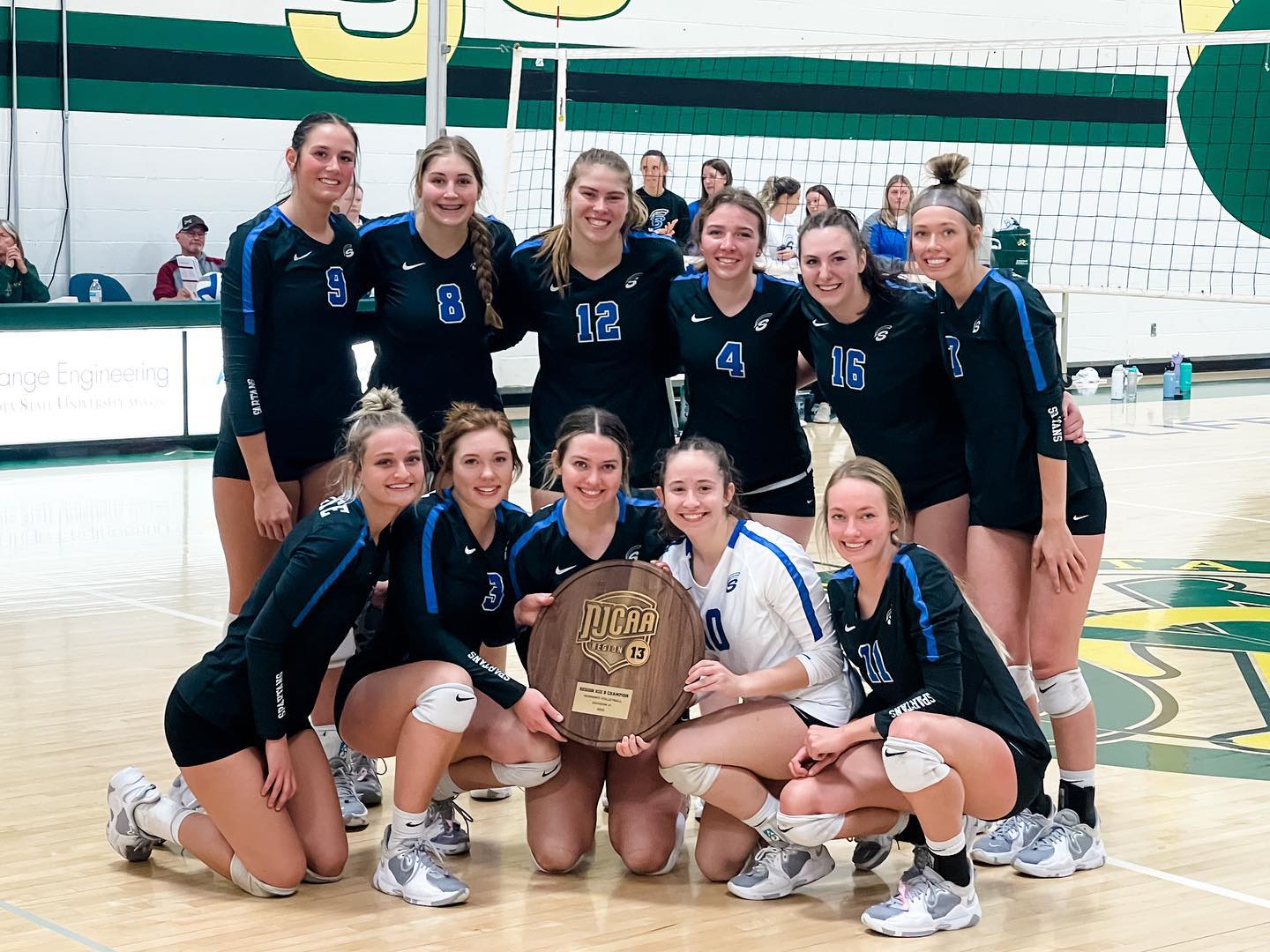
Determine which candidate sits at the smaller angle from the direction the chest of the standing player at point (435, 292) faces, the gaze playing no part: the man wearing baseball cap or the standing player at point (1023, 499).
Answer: the standing player

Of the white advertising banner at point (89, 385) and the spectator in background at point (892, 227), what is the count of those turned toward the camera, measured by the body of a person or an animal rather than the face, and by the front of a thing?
2

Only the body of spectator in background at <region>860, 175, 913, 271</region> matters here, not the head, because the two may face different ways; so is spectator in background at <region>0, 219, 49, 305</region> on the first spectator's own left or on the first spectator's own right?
on the first spectator's own right

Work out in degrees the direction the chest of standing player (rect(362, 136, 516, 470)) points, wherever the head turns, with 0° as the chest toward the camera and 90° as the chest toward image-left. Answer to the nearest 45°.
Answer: approximately 0°

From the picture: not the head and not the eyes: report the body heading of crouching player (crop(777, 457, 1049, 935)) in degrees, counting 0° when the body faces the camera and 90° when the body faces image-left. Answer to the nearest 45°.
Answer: approximately 45°

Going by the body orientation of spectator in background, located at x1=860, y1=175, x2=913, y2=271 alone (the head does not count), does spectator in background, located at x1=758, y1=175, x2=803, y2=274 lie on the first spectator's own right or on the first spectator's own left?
on the first spectator's own right

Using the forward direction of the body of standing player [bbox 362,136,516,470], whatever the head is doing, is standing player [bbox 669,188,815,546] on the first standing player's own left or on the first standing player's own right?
on the first standing player's own left

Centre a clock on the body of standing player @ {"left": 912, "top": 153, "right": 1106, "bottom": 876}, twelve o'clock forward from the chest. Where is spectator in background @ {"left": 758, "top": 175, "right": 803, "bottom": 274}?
The spectator in background is roughly at 4 o'clock from the standing player.
